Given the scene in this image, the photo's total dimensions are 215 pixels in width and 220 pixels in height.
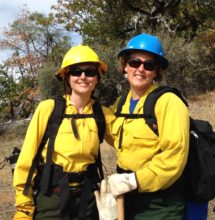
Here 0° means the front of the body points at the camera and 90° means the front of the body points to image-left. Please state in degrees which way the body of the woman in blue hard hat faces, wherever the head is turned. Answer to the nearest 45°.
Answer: approximately 45°

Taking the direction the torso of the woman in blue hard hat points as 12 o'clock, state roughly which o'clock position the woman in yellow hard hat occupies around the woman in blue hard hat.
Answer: The woman in yellow hard hat is roughly at 2 o'clock from the woman in blue hard hat.
